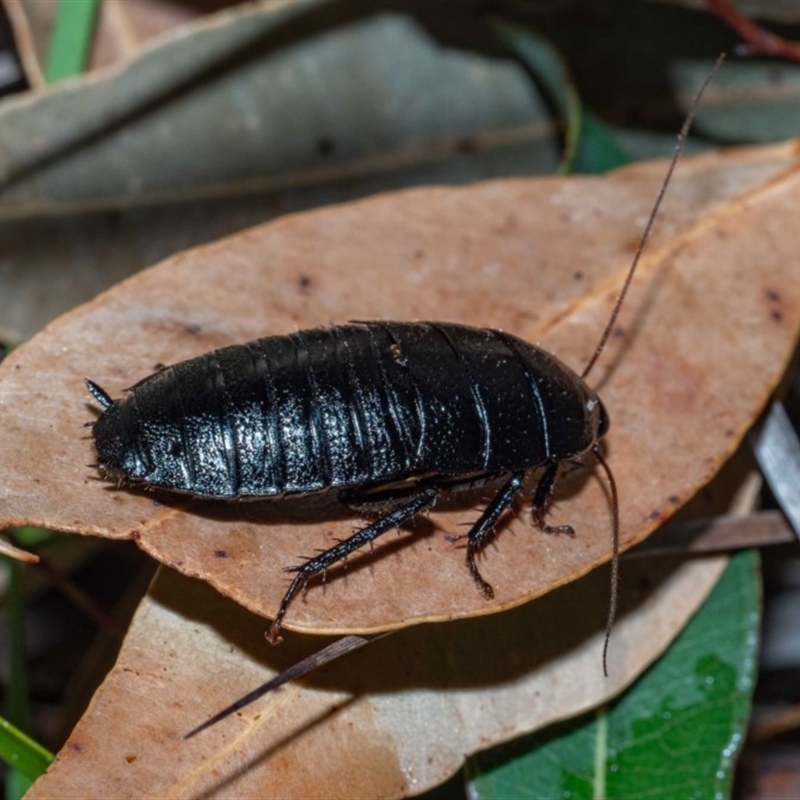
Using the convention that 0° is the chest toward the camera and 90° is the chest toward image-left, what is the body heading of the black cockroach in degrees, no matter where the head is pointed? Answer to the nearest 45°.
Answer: approximately 270°

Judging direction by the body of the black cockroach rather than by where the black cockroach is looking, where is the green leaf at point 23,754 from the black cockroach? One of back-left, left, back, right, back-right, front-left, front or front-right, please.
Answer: back

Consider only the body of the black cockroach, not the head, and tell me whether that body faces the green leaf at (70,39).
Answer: no
